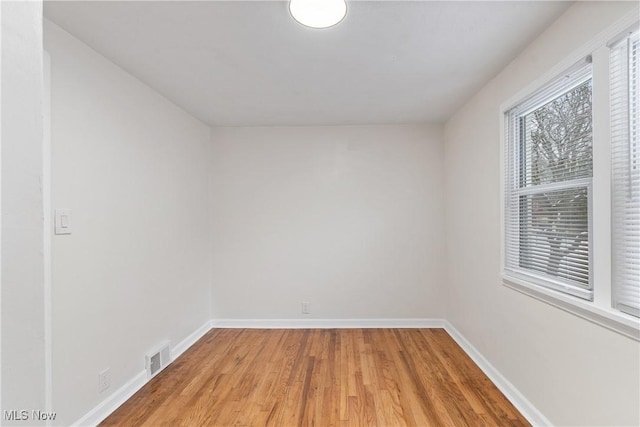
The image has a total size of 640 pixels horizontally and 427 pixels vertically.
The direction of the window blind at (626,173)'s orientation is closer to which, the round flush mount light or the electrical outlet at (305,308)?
the round flush mount light

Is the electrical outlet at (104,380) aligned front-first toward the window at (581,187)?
yes

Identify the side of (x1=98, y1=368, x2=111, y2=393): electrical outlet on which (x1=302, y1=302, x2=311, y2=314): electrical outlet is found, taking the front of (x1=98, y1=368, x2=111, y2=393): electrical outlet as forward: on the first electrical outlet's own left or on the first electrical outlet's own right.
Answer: on the first electrical outlet's own left

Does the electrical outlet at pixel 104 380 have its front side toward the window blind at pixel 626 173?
yes

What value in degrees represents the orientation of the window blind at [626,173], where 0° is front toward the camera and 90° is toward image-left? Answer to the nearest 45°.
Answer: approximately 45°

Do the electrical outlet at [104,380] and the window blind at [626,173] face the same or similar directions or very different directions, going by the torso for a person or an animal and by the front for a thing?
very different directions

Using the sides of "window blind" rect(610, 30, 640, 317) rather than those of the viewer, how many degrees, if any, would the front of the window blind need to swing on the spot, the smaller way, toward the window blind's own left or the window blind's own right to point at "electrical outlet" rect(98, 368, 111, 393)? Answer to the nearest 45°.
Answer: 0° — it already faces it

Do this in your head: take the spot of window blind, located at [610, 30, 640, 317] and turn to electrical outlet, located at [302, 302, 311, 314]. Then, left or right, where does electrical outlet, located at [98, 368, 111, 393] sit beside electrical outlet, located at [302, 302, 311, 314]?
left
